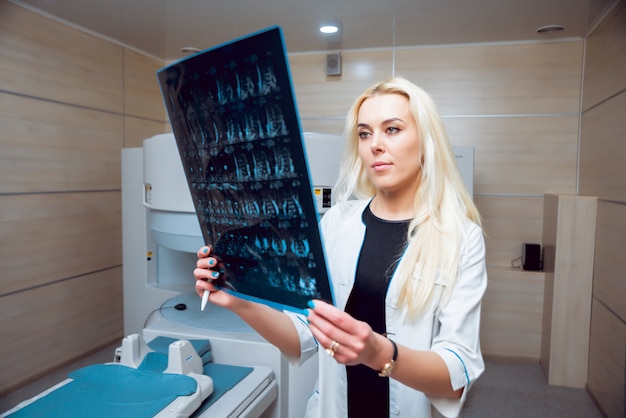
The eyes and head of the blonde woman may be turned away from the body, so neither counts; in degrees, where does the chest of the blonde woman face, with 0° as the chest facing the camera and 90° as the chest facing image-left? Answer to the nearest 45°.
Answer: approximately 45°

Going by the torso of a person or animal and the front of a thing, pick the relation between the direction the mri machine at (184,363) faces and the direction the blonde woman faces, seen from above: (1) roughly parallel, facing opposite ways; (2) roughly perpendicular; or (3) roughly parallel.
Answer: roughly parallel

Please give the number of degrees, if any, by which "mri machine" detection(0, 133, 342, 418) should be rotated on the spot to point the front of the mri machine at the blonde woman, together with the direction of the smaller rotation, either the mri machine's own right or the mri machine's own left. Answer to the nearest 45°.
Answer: approximately 90° to the mri machine's own left

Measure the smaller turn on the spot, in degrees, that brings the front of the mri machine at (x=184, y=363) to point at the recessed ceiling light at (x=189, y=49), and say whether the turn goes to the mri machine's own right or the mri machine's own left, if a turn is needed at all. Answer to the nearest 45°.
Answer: approximately 135° to the mri machine's own right

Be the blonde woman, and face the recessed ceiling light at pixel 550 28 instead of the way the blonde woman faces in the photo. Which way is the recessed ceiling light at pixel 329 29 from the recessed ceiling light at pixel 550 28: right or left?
left

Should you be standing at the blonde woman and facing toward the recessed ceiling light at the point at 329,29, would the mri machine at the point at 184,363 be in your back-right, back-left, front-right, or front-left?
front-left

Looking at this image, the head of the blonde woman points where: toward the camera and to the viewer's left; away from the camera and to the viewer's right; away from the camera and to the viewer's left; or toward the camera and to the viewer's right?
toward the camera and to the viewer's left

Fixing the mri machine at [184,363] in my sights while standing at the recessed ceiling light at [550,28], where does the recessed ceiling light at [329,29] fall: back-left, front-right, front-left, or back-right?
front-right

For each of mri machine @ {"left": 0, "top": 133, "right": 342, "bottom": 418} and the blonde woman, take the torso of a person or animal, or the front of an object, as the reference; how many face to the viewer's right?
0

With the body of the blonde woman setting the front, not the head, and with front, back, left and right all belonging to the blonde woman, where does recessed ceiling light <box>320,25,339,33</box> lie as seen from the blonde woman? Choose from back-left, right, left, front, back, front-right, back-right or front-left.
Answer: back-right

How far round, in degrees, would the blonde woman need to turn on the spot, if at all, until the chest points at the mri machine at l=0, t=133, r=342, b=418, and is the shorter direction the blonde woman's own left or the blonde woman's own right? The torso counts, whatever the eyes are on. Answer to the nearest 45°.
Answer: approximately 90° to the blonde woman's own right

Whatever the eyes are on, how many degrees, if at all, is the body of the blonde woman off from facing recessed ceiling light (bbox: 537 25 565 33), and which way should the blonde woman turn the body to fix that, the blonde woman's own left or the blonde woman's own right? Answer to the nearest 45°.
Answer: approximately 180°
